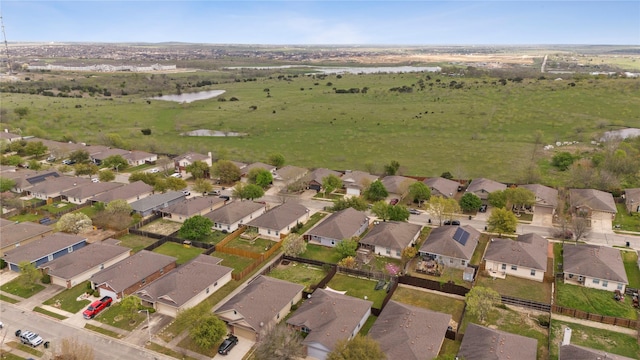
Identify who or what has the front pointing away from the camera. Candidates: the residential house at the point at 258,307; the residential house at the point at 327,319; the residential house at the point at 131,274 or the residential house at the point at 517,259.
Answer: the residential house at the point at 517,259

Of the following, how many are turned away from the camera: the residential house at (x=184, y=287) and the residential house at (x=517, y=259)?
1

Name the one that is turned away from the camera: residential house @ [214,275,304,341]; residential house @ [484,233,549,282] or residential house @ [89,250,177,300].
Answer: residential house @ [484,233,549,282]

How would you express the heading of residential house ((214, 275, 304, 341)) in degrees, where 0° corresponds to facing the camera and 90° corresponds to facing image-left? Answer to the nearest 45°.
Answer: approximately 45°

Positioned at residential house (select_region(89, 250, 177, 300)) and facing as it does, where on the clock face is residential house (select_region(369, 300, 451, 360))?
residential house (select_region(369, 300, 451, 360)) is roughly at 9 o'clock from residential house (select_region(89, 250, 177, 300)).

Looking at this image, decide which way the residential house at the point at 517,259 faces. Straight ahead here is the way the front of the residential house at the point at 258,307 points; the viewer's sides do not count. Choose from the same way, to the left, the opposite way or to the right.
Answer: the opposite way

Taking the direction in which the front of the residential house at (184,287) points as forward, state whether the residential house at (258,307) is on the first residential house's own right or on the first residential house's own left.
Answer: on the first residential house's own left

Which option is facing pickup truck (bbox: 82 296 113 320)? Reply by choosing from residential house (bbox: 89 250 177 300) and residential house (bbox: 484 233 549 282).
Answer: residential house (bbox: 89 250 177 300)

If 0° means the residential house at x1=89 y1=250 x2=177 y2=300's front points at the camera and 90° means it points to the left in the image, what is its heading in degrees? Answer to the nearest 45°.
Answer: approximately 45°

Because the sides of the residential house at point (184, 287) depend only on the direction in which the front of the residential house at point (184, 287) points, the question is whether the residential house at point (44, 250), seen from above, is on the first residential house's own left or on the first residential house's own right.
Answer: on the first residential house's own right

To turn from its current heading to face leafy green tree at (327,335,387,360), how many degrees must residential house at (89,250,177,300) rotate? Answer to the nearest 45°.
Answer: approximately 90° to its left

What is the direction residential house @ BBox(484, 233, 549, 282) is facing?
away from the camera

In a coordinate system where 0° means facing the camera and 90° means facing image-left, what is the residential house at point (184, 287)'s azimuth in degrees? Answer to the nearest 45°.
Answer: approximately 45°
